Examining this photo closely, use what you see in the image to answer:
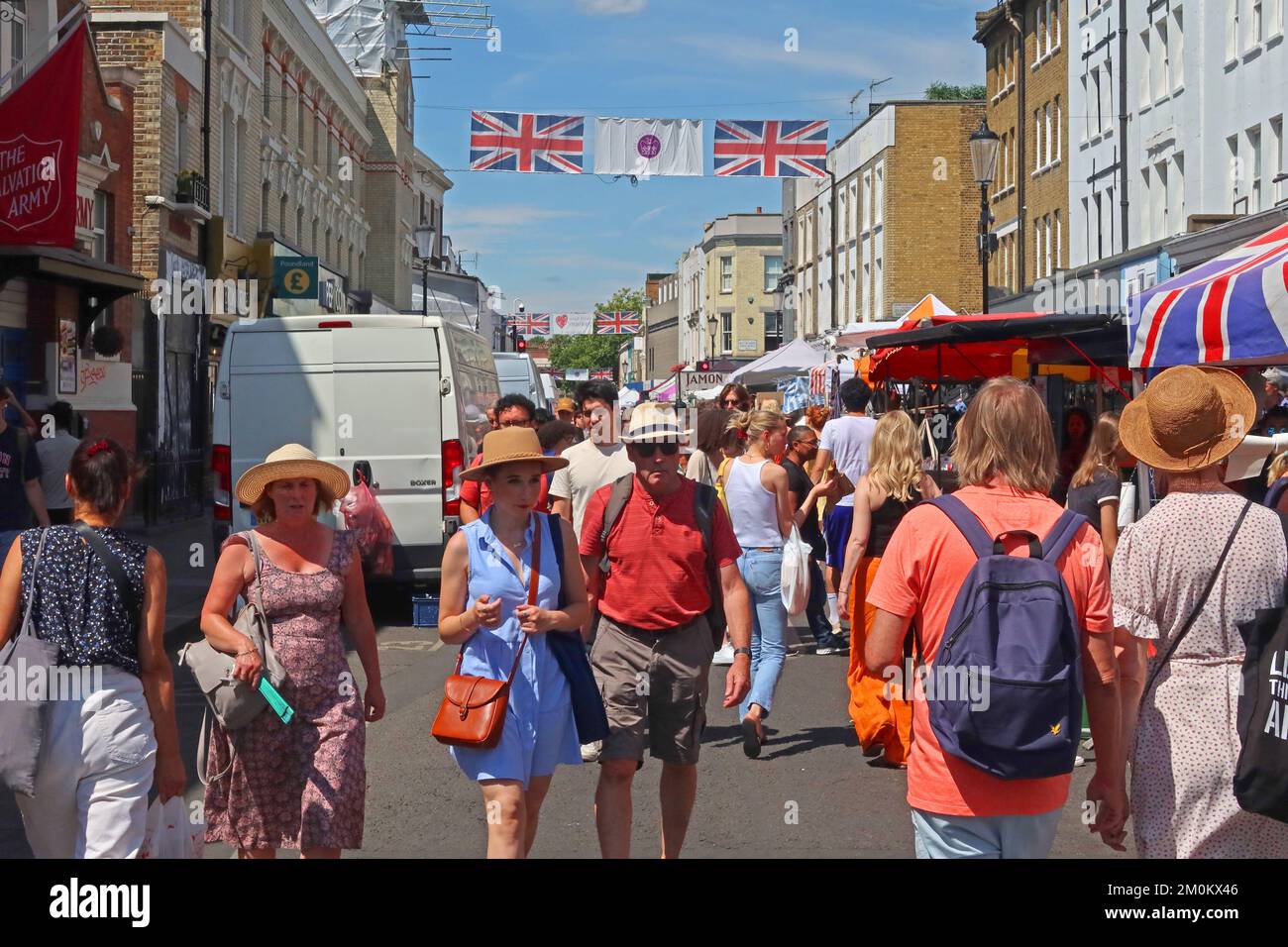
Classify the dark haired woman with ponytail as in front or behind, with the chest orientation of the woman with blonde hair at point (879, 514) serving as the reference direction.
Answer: behind

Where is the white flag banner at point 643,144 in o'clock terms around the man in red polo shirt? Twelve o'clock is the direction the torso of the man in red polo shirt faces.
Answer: The white flag banner is roughly at 6 o'clock from the man in red polo shirt.

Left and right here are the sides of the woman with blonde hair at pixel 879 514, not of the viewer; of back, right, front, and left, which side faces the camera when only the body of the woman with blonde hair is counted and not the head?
back

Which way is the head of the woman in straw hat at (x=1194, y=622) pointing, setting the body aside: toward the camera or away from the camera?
away from the camera

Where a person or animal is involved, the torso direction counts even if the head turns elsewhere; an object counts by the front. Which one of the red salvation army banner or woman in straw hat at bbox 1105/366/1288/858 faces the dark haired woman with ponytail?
the red salvation army banner

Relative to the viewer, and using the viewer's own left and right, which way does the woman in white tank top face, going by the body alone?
facing away from the viewer and to the right of the viewer

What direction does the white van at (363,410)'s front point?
away from the camera

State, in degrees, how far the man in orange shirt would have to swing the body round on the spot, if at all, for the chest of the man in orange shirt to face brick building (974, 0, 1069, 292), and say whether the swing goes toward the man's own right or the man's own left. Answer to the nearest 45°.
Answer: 0° — they already face it

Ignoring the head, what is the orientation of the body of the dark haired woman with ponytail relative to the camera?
away from the camera

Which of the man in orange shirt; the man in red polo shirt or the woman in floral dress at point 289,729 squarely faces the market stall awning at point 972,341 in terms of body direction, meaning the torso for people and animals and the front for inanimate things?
the man in orange shirt

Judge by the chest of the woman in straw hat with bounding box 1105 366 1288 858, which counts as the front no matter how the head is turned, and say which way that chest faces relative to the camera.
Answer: away from the camera

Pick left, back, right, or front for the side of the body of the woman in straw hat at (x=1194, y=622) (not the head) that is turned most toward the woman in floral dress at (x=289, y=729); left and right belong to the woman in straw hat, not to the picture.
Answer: left

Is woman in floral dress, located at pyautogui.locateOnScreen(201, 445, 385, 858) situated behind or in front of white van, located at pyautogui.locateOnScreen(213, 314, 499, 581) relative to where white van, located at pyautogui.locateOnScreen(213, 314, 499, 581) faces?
behind

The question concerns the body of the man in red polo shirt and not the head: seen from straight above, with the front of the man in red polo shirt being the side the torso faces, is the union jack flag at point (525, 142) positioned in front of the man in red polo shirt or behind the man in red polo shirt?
behind

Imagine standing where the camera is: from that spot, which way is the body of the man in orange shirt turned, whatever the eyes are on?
away from the camera
